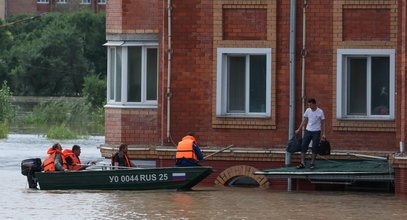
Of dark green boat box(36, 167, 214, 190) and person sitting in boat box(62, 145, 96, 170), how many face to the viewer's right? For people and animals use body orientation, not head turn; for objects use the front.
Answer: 2

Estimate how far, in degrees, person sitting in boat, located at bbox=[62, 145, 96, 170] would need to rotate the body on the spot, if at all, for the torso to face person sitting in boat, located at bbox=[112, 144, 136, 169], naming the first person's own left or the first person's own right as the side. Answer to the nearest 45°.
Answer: approximately 45° to the first person's own right

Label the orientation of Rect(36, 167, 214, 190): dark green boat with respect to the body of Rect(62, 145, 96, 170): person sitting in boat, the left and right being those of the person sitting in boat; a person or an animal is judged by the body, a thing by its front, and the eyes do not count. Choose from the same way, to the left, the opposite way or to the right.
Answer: the same way

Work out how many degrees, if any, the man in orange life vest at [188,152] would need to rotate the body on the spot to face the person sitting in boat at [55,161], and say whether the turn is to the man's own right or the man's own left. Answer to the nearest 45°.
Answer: approximately 135° to the man's own left

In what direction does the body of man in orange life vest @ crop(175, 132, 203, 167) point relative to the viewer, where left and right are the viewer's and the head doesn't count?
facing away from the viewer and to the right of the viewer

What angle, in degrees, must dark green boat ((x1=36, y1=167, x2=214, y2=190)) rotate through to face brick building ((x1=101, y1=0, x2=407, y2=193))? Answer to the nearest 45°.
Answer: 0° — it already faces it

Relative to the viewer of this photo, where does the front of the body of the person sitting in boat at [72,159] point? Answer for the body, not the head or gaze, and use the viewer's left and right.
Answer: facing to the right of the viewer

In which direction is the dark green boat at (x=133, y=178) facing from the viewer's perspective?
to the viewer's right

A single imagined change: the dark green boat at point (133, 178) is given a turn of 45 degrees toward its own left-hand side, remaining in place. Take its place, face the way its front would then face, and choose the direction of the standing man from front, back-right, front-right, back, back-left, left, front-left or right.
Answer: front-right
